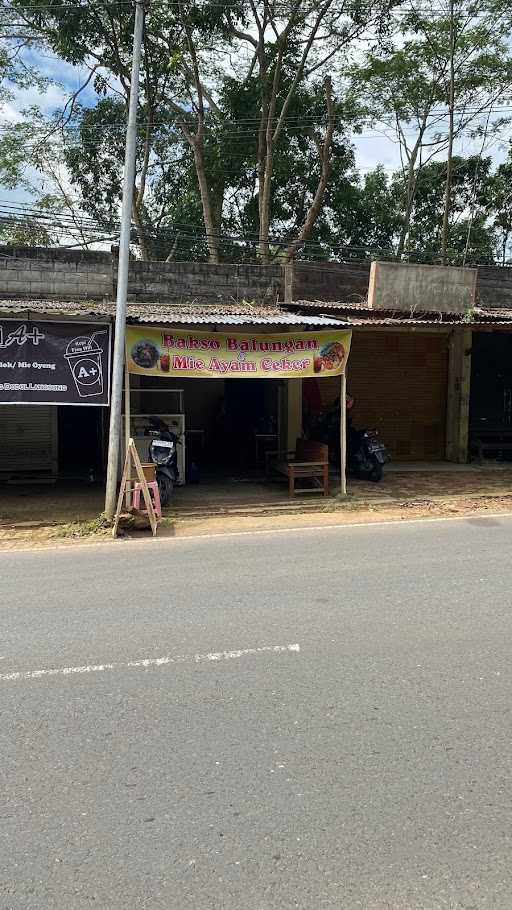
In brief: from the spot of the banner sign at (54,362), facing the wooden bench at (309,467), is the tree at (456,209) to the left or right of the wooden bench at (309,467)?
left

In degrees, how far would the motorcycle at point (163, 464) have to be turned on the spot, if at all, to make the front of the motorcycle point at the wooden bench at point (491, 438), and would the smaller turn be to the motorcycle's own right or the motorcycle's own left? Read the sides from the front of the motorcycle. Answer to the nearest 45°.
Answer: approximately 135° to the motorcycle's own left

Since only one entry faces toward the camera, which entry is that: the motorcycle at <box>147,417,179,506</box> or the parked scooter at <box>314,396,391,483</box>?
the motorcycle

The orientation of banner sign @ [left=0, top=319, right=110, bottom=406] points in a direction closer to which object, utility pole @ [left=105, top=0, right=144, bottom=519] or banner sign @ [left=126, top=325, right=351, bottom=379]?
the utility pole

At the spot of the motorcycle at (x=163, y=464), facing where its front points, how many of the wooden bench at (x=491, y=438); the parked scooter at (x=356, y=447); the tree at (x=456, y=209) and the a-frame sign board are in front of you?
1

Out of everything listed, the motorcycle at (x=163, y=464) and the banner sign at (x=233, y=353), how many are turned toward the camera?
2

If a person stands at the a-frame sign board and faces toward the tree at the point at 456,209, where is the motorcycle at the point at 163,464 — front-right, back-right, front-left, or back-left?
front-left

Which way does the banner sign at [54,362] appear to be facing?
toward the camera

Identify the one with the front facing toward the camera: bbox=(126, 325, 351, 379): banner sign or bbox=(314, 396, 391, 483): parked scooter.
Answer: the banner sign

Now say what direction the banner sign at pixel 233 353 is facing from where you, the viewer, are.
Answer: facing the viewer
